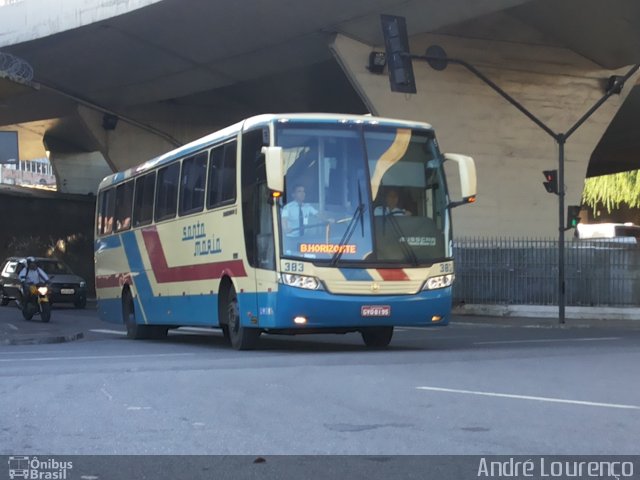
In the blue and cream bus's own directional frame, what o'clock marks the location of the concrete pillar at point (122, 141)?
The concrete pillar is roughly at 7 o'clock from the blue and cream bus.

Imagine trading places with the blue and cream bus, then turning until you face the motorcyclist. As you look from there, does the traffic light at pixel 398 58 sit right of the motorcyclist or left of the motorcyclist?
right

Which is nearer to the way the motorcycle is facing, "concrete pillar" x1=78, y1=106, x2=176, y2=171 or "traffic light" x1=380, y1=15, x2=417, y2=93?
the traffic light

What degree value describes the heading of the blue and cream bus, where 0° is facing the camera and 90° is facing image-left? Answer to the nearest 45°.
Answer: approximately 315°

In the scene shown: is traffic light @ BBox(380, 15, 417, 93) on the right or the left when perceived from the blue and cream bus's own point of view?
on its left

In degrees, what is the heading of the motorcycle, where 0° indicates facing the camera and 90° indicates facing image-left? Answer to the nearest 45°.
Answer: approximately 315°

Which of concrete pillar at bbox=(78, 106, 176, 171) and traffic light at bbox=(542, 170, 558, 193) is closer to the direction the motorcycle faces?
the traffic light
